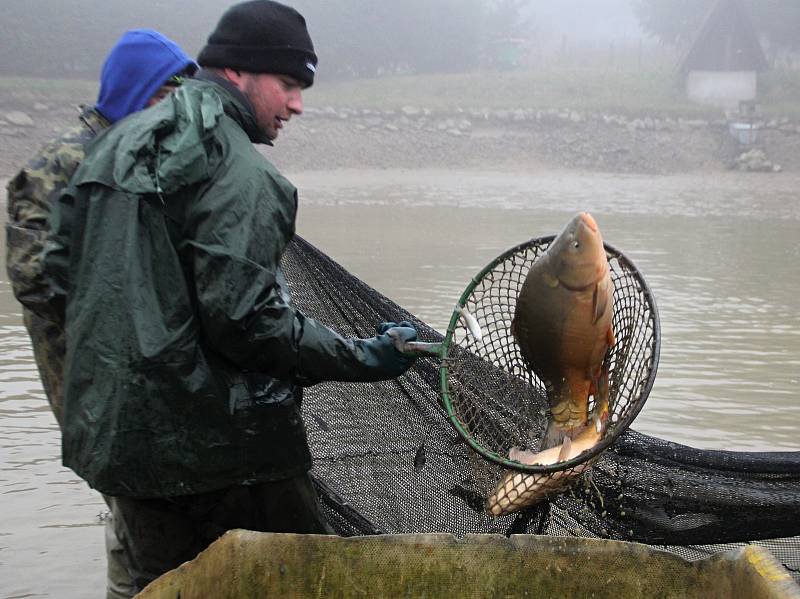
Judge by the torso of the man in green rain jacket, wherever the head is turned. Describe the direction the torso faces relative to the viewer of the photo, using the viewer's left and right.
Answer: facing away from the viewer and to the right of the viewer

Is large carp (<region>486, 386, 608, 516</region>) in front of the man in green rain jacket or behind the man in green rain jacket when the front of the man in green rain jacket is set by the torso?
in front

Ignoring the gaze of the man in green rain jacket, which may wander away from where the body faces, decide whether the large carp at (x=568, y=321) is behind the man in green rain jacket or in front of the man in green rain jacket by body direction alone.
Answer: in front

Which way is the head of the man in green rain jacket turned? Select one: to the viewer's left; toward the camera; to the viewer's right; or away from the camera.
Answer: to the viewer's right

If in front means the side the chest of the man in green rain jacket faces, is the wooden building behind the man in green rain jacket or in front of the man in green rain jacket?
in front

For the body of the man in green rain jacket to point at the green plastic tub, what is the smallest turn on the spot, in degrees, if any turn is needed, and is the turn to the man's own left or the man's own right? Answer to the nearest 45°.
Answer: approximately 45° to the man's own right
